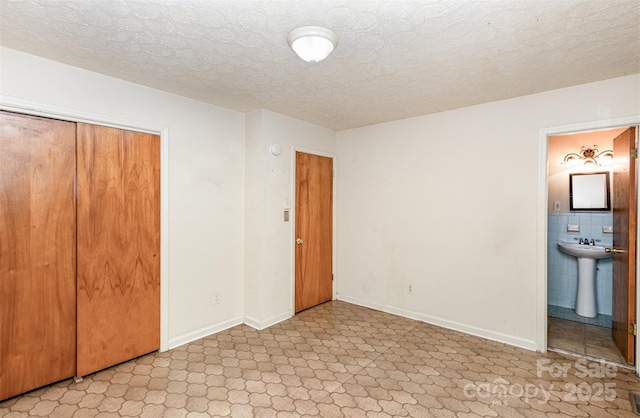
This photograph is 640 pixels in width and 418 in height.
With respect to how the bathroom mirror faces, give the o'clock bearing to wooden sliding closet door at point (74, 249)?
The wooden sliding closet door is roughly at 1 o'clock from the bathroom mirror.

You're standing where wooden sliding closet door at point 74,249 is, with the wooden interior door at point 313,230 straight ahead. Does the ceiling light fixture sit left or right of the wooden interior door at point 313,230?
right

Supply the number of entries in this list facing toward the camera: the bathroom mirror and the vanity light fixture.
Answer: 2

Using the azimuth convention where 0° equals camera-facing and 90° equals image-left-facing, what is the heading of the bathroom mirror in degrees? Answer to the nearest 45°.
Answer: approximately 0°

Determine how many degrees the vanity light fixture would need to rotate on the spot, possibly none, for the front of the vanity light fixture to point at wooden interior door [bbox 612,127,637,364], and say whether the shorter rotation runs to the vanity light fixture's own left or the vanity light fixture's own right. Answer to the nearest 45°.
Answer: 0° — it already faces it
